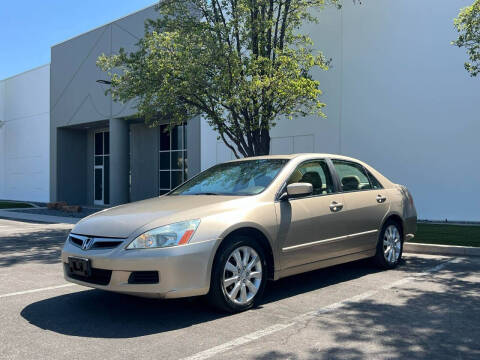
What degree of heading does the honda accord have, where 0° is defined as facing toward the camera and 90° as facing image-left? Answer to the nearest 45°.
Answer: approximately 45°

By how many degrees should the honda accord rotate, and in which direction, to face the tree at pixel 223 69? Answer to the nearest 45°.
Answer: approximately 135° to its right
